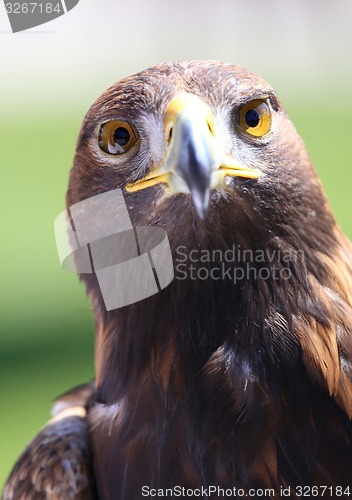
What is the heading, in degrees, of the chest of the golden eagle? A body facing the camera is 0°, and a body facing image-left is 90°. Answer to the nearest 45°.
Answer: approximately 0°
